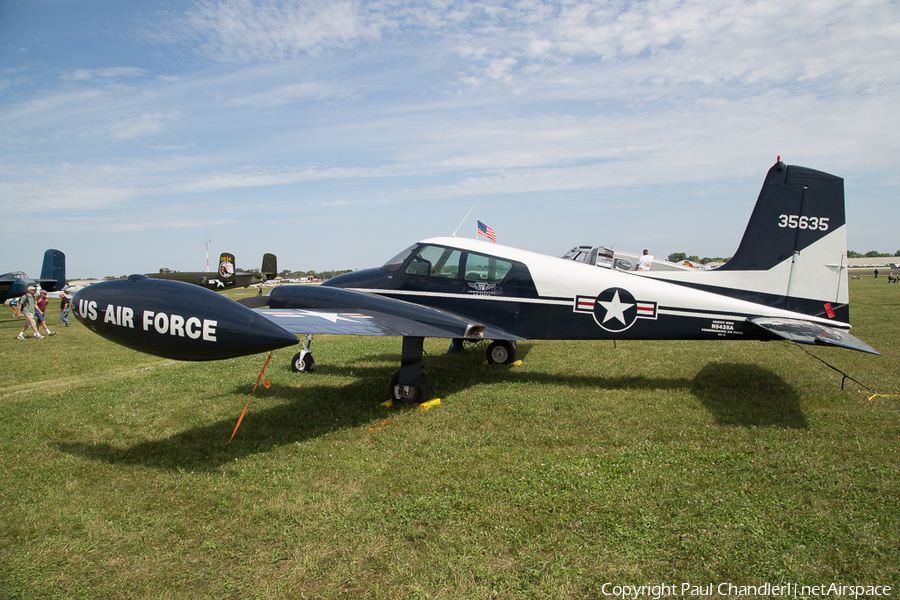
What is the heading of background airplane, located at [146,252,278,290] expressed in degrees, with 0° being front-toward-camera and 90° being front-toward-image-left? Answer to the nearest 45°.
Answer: approximately 135°

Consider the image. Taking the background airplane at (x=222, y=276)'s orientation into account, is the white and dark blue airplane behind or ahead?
behind
